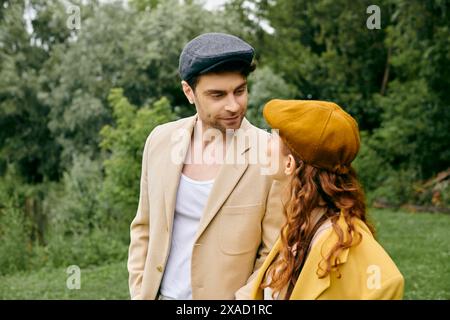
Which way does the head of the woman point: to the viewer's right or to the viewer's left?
to the viewer's left

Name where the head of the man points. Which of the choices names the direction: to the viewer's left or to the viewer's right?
to the viewer's right

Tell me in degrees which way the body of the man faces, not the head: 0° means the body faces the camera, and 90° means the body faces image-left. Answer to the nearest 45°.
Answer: approximately 0°

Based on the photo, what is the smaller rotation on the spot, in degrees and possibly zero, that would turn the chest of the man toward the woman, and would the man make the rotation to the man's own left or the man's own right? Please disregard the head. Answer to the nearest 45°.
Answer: approximately 45° to the man's own left
